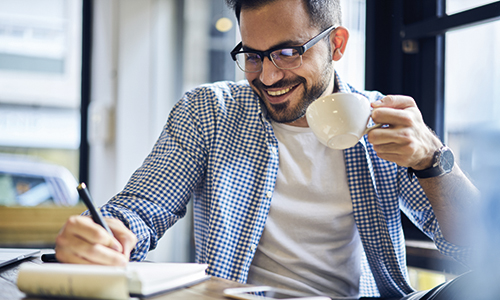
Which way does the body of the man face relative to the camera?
toward the camera

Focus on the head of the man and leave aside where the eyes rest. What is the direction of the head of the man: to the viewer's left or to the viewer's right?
to the viewer's left

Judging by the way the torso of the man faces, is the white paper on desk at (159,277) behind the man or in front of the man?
in front

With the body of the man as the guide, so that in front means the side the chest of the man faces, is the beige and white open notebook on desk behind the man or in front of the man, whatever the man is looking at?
in front

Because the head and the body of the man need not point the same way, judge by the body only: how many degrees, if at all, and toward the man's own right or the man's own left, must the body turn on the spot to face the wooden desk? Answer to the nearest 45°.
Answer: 0° — they already face it
